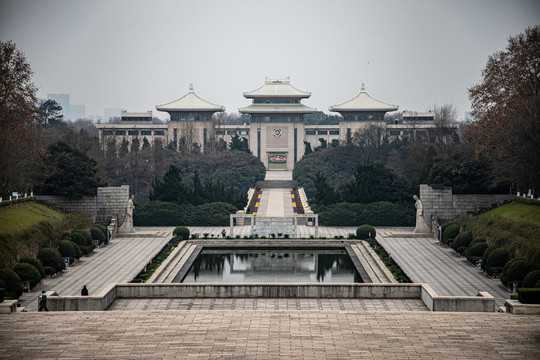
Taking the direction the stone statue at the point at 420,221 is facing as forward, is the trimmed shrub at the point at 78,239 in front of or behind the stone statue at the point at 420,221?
in front

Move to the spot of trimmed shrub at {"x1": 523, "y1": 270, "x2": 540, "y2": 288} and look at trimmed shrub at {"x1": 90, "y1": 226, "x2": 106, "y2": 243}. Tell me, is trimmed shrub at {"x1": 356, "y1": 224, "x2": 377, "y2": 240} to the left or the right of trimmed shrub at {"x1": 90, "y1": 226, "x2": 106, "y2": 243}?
right

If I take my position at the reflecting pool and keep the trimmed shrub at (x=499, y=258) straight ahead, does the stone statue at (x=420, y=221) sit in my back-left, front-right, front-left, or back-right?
front-left
